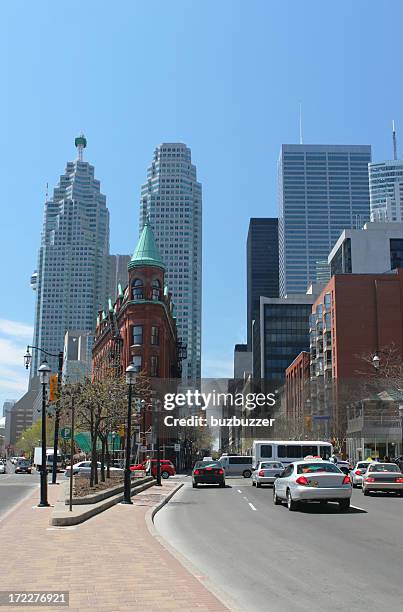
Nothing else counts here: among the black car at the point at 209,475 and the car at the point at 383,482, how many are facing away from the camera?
2

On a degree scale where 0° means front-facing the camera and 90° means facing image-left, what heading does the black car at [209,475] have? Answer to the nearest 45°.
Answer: approximately 180°

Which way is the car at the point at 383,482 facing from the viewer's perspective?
away from the camera

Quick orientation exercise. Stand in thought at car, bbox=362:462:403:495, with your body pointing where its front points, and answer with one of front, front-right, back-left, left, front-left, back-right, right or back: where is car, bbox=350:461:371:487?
front

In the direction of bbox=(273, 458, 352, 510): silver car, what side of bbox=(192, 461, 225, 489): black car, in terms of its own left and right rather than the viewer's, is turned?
back

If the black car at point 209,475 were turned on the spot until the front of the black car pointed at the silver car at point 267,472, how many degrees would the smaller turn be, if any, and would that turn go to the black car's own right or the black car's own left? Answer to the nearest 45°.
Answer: approximately 135° to the black car's own right

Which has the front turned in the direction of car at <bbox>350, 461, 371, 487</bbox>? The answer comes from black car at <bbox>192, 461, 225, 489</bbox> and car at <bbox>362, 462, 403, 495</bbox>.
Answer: car at <bbox>362, 462, 403, 495</bbox>

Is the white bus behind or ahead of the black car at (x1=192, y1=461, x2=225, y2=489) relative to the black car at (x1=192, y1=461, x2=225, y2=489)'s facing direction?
ahead

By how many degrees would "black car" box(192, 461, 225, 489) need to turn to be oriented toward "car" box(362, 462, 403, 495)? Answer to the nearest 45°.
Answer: approximately 135° to its right

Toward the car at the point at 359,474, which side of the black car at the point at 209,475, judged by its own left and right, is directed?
right

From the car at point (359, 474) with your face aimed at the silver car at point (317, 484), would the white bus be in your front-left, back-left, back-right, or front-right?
back-right

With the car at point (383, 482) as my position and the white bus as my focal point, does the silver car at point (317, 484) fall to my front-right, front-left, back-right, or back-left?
back-left

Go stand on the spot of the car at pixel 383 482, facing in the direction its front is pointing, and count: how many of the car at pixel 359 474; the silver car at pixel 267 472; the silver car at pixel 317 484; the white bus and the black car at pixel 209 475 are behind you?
1
